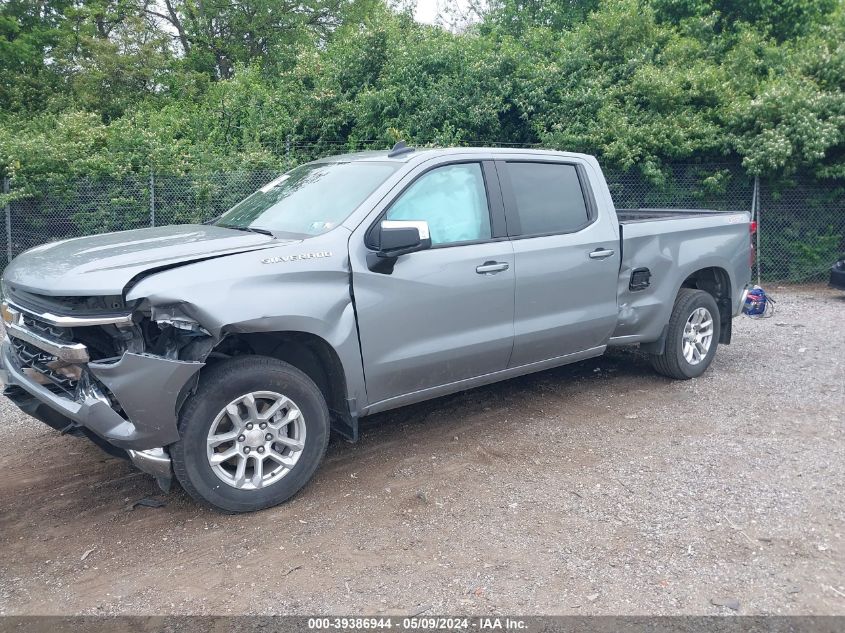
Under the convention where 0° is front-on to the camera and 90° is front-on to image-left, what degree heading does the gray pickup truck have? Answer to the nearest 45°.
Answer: approximately 45°
